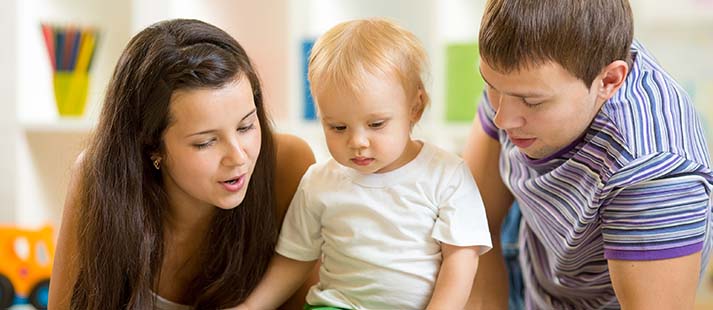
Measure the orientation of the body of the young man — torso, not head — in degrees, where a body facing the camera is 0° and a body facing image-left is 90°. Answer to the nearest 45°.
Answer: approximately 45°

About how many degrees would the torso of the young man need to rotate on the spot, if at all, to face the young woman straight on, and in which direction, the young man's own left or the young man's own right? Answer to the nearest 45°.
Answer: approximately 45° to the young man's own right

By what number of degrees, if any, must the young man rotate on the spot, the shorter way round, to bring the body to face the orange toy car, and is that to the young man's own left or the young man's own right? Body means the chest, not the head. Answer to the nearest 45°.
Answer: approximately 45° to the young man's own right
